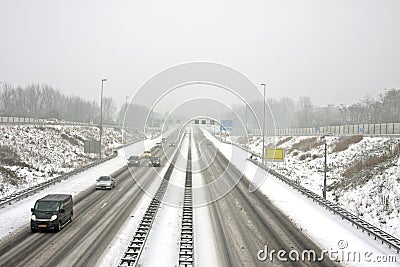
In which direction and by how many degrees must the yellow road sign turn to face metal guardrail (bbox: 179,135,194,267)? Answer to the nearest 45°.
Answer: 0° — it already faces it

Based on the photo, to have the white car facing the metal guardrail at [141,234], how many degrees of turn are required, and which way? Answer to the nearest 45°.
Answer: approximately 45° to its left

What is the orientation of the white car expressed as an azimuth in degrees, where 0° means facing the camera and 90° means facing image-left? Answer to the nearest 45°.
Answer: approximately 45°

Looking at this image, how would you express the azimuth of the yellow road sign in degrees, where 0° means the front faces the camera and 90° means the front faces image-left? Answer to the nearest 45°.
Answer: approximately 0°

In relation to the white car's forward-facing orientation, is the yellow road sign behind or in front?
behind

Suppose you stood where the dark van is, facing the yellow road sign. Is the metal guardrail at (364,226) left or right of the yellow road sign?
right

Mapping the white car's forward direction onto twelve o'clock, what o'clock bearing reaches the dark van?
The dark van is roughly at 11 o'clock from the white car.

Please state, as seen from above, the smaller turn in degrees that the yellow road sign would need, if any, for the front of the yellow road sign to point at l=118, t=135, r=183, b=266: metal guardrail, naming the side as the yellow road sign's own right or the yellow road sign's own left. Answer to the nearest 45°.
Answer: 0° — it already faces it

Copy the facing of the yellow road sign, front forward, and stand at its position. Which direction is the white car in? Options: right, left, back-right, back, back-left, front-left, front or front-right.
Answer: front-right

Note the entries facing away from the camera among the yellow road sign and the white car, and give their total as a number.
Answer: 0

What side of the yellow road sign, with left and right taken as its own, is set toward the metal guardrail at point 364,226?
front
